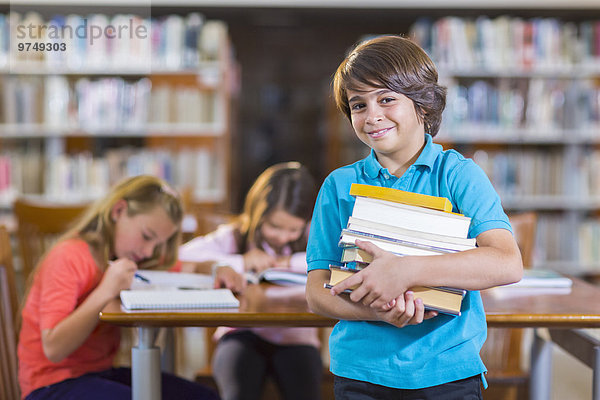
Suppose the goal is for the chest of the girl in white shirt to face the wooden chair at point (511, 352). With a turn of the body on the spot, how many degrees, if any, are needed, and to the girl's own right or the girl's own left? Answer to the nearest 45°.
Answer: approximately 90° to the girl's own left

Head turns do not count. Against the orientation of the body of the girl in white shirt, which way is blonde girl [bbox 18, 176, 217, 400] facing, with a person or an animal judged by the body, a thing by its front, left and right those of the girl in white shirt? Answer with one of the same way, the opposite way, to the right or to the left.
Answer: to the left

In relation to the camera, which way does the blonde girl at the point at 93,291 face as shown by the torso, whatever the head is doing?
to the viewer's right

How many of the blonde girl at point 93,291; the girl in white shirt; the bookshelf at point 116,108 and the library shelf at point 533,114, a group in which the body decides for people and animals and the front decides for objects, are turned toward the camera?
3
